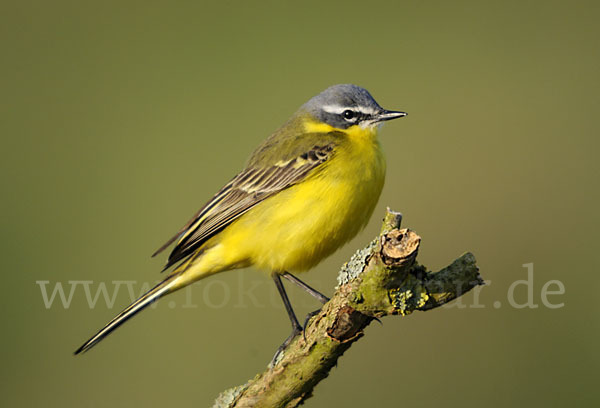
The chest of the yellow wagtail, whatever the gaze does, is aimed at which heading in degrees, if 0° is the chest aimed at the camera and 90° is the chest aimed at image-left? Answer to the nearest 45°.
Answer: approximately 270°
